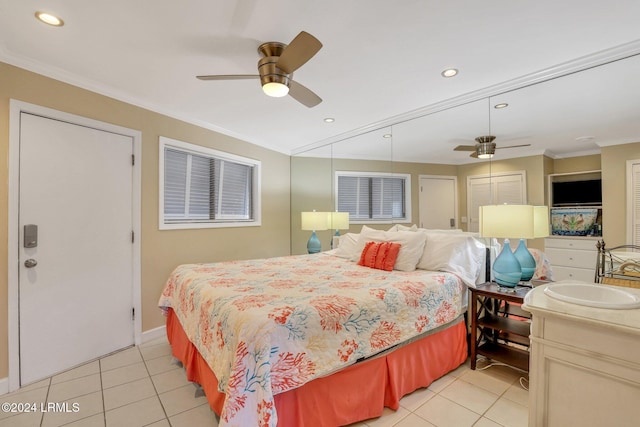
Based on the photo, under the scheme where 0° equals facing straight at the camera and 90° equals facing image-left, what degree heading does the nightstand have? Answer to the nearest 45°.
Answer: approximately 45°

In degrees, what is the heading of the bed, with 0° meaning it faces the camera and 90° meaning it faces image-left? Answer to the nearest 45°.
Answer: approximately 45°

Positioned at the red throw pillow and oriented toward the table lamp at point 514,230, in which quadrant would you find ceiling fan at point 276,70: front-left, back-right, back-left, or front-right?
back-right

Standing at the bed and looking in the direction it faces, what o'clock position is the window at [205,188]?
The window is roughly at 3 o'clock from the bed.

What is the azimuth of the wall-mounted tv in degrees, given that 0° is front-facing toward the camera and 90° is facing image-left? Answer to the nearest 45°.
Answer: approximately 0°

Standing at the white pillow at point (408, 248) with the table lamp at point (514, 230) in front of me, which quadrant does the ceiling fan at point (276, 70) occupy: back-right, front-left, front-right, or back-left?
back-right

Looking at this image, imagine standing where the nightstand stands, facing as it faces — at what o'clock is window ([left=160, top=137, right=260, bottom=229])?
The window is roughly at 1 o'clock from the nightstand.

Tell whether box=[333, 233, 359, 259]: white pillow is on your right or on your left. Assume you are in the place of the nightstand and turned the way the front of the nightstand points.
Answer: on your right
